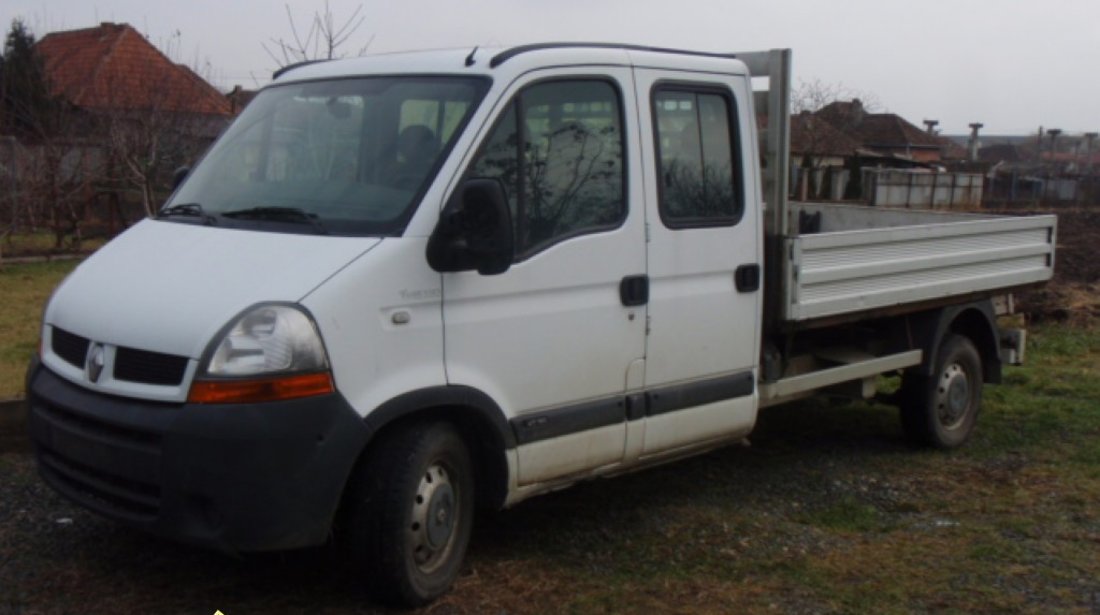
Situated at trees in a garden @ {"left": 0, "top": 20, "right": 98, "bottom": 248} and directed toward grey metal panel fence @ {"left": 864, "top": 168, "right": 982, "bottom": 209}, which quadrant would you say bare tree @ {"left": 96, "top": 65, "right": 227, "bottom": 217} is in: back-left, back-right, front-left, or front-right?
front-right

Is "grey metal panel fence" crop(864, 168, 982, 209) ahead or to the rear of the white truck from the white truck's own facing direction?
to the rear

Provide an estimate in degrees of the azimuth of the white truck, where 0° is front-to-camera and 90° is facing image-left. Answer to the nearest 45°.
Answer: approximately 45°

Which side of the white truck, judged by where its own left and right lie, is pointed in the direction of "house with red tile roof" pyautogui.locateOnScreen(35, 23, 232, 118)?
right

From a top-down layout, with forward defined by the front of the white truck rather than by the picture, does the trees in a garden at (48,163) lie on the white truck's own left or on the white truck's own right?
on the white truck's own right

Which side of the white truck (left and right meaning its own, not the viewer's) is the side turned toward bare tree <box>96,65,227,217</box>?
right

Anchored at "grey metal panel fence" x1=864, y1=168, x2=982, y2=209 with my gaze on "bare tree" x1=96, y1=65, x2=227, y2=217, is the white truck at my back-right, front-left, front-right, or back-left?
front-left
